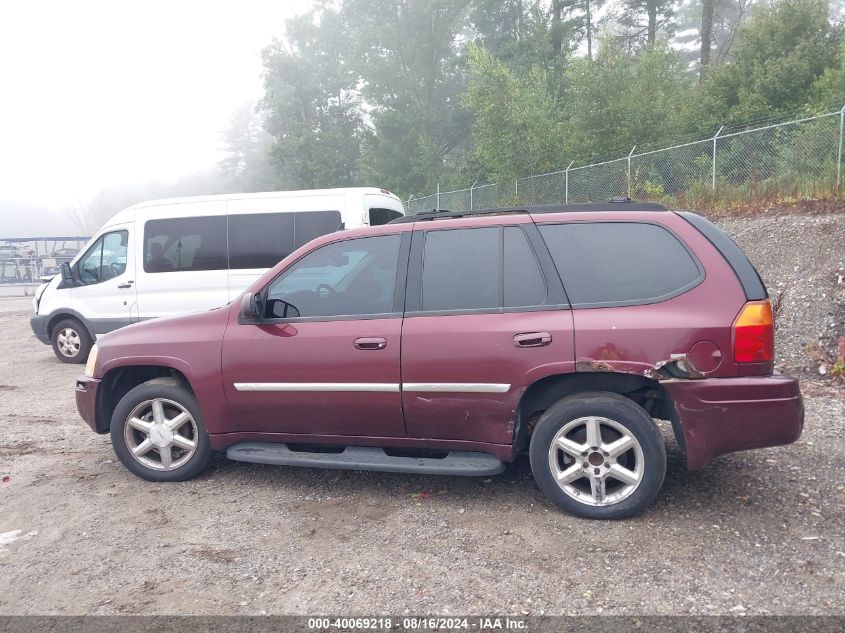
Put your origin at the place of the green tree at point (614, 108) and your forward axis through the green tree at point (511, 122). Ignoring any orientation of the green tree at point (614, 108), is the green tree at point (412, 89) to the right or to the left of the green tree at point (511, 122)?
right

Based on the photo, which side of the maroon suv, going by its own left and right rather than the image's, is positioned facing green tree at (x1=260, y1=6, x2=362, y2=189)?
right

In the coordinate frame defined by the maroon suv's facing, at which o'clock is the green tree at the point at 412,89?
The green tree is roughly at 3 o'clock from the maroon suv.

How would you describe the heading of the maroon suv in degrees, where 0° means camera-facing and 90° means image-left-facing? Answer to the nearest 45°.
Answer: approximately 90°

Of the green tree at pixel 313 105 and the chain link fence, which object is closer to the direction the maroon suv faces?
the green tree

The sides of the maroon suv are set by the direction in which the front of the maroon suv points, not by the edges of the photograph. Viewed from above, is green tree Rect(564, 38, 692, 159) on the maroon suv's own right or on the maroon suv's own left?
on the maroon suv's own right

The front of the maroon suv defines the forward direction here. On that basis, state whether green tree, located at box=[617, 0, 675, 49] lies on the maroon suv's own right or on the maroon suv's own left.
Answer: on the maroon suv's own right

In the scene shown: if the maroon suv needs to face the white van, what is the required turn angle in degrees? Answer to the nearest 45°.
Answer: approximately 45° to its right

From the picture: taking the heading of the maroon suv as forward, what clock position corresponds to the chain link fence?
The chain link fence is roughly at 4 o'clock from the maroon suv.

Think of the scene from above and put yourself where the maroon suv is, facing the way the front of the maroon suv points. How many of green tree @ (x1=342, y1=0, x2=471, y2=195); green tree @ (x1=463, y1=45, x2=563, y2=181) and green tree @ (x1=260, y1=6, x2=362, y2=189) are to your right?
3

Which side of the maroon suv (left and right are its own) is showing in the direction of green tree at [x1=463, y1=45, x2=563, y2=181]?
right
